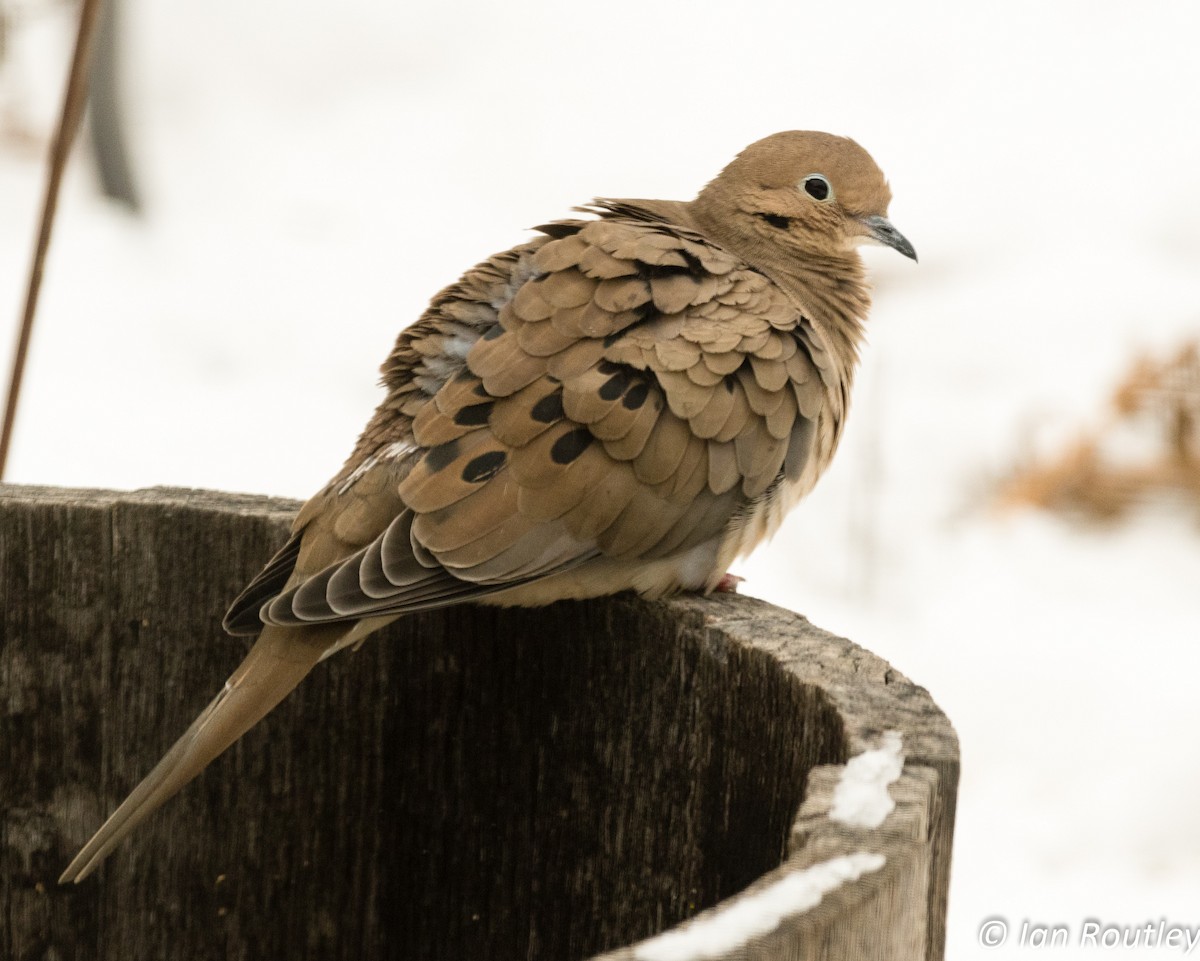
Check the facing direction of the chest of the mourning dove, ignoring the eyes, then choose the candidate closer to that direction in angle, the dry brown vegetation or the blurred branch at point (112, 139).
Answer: the dry brown vegetation

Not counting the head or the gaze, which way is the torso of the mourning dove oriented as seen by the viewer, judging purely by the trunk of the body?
to the viewer's right

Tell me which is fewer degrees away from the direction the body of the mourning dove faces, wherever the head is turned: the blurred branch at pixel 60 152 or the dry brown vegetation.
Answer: the dry brown vegetation

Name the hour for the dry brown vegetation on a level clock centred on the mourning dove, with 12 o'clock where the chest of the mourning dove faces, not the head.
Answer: The dry brown vegetation is roughly at 10 o'clock from the mourning dove.

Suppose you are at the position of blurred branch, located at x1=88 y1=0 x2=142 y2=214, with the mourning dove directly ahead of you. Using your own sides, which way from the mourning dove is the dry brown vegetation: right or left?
left

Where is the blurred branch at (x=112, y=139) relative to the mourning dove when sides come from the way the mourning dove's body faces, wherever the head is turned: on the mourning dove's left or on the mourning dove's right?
on the mourning dove's left

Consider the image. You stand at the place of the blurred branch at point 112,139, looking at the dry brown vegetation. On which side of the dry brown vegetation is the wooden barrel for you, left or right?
right
